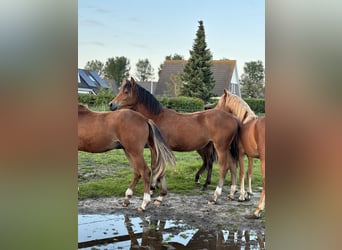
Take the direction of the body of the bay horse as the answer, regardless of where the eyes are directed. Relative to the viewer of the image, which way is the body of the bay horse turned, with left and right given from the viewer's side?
facing to the left of the viewer

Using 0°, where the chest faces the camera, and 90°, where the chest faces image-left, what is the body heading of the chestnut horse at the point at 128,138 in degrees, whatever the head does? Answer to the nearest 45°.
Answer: approximately 90°

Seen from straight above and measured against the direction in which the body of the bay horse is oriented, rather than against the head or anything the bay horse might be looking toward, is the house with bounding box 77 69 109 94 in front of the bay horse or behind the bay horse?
in front

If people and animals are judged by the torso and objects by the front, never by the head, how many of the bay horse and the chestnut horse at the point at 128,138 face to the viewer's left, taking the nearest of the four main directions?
2

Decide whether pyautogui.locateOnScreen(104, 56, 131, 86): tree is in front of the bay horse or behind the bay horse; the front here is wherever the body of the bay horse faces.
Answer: in front
